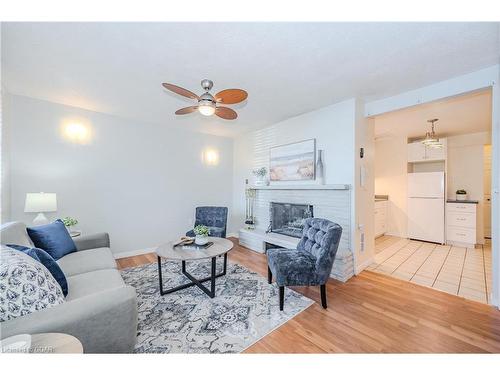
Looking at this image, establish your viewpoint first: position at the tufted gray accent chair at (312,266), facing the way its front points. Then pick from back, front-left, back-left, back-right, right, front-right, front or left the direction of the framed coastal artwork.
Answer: right

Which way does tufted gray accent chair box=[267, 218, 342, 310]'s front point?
to the viewer's left

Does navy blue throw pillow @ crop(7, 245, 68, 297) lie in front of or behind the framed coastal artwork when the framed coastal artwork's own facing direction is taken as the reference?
in front

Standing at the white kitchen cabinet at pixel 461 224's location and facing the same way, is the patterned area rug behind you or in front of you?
in front

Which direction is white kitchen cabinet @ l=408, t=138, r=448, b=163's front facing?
toward the camera

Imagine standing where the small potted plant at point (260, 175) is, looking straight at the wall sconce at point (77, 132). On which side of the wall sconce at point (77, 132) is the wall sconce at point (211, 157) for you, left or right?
right

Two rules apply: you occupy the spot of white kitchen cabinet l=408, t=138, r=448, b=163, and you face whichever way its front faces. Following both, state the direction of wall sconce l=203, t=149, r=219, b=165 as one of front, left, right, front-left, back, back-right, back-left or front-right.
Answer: front-right

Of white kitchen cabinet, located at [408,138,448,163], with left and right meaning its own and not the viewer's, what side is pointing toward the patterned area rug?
front

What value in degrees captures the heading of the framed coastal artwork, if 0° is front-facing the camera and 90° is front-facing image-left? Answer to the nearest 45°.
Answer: approximately 45°

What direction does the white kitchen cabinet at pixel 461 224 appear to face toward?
toward the camera

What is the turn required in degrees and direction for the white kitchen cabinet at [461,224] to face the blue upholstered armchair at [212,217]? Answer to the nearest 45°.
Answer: approximately 45° to its right

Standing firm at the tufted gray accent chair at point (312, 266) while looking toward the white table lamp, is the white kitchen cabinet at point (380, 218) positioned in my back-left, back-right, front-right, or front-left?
back-right

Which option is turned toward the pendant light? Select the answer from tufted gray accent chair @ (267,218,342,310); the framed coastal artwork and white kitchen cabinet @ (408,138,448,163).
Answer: the white kitchen cabinet
